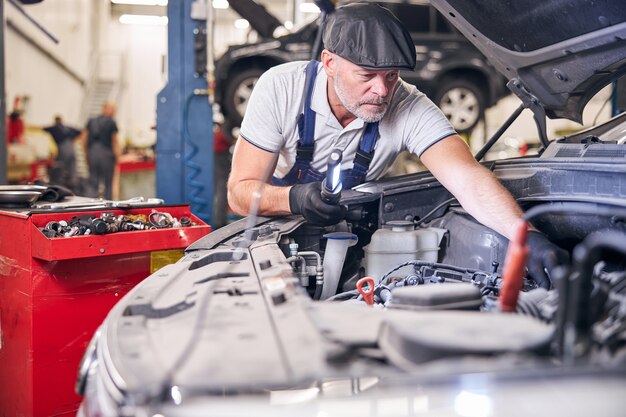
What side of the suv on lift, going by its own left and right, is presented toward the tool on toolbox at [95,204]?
left

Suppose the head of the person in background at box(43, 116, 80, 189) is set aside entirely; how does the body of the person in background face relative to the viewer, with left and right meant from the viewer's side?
facing away from the viewer

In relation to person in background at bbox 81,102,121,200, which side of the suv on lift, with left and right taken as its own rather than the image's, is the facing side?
front

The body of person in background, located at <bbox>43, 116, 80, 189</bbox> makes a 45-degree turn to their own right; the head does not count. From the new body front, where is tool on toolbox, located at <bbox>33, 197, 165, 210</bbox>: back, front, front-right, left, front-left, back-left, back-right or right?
back-right

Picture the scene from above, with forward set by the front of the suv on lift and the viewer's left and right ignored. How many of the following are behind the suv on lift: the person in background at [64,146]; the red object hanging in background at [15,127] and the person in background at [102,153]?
0

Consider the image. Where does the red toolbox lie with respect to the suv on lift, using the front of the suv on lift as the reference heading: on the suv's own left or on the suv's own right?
on the suv's own left

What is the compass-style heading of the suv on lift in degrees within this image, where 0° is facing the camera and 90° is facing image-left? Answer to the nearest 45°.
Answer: approximately 90°

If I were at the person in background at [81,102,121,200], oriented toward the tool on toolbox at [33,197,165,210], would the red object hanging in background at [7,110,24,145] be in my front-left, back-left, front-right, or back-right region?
back-right

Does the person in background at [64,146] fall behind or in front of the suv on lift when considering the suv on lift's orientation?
in front
